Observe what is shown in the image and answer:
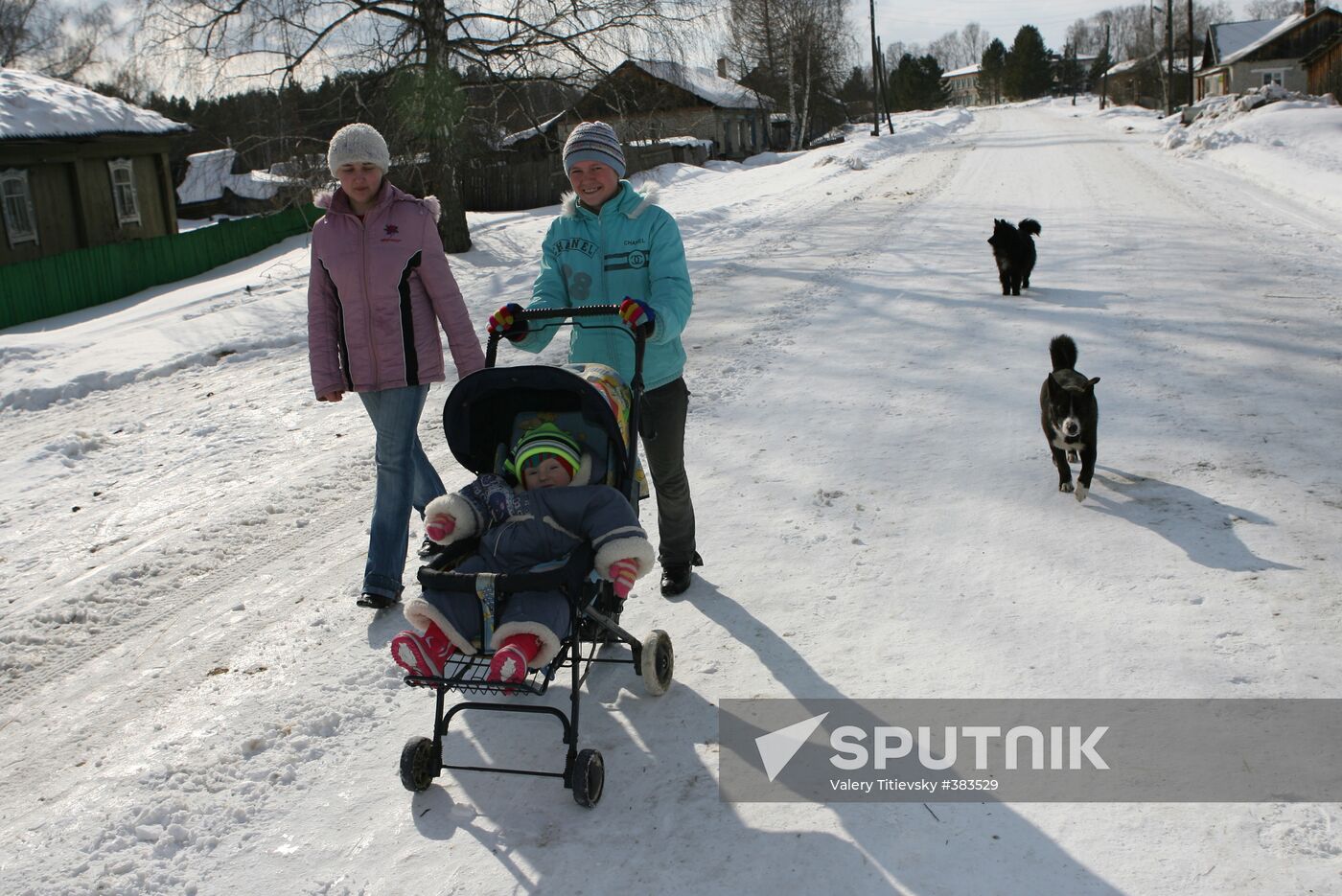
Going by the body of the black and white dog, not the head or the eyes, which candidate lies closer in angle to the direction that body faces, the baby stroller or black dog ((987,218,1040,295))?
the baby stroller

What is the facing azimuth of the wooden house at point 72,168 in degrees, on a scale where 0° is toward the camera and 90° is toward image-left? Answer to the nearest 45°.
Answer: approximately 315°

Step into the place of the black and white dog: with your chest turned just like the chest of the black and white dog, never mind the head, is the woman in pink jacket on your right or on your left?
on your right

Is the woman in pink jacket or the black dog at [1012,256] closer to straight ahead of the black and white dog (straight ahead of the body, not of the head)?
the woman in pink jacket

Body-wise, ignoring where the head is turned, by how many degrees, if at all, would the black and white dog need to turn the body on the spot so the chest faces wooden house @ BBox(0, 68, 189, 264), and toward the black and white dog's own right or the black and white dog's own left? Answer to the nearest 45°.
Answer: approximately 135° to the black and white dog's own right

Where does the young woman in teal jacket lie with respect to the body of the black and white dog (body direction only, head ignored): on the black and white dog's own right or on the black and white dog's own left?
on the black and white dog's own right

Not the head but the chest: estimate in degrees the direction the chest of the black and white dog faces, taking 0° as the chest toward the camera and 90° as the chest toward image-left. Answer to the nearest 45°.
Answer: approximately 0°

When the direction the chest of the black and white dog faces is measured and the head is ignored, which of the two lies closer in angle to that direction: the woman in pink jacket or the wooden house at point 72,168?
the woman in pink jacket
